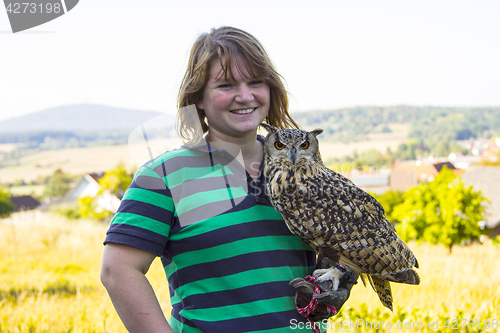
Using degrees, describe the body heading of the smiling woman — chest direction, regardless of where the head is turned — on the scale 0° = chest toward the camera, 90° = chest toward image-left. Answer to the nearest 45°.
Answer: approximately 315°

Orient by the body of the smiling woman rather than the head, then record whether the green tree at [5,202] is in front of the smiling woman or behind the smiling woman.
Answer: behind

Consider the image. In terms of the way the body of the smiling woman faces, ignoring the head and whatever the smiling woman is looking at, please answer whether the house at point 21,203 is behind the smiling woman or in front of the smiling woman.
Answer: behind

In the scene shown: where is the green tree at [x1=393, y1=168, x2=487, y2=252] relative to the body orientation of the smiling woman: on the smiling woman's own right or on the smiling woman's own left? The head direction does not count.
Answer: on the smiling woman's own left
